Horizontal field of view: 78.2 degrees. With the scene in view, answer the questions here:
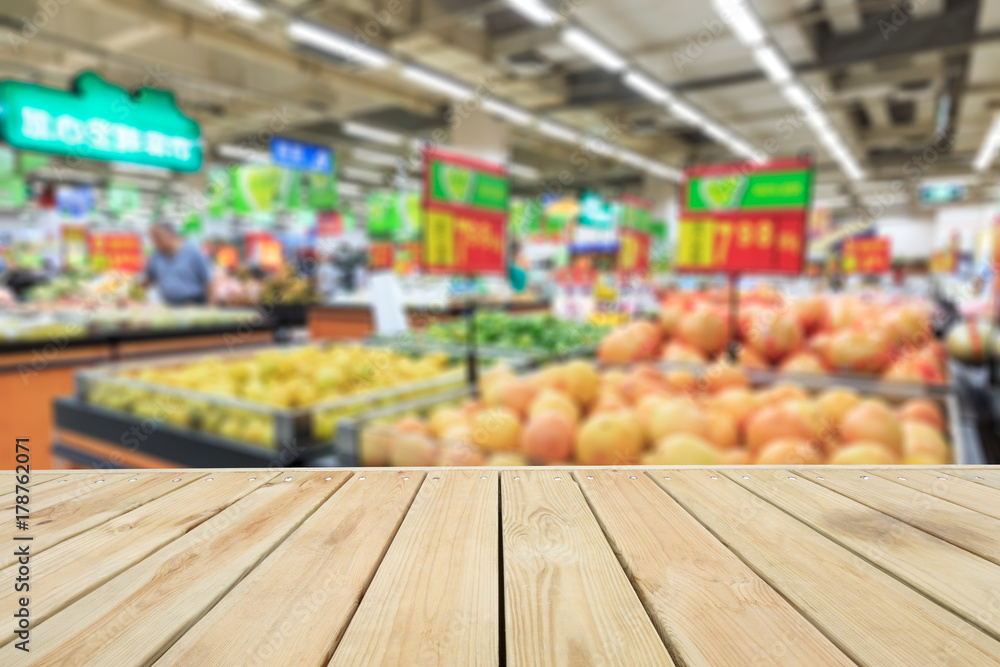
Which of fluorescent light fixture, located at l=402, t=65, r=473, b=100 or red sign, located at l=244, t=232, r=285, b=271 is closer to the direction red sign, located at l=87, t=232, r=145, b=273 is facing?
the fluorescent light fixture

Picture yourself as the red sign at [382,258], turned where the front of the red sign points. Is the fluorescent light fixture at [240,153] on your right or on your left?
on your right

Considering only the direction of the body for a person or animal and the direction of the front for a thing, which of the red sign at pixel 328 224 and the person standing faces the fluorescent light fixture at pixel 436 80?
the red sign

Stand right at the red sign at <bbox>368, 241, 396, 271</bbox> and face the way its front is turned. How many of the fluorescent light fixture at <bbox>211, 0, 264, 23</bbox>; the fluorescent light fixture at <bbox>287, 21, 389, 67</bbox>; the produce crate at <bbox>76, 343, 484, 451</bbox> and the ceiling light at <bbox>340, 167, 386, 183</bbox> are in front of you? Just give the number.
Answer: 3

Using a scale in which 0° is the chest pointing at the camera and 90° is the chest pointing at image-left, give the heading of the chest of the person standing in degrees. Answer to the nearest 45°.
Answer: approximately 45°

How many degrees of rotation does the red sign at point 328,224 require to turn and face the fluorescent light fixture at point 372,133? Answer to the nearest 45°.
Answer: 0° — it already faces it

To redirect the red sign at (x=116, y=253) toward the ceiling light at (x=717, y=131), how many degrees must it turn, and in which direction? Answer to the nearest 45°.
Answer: approximately 45° to its left
